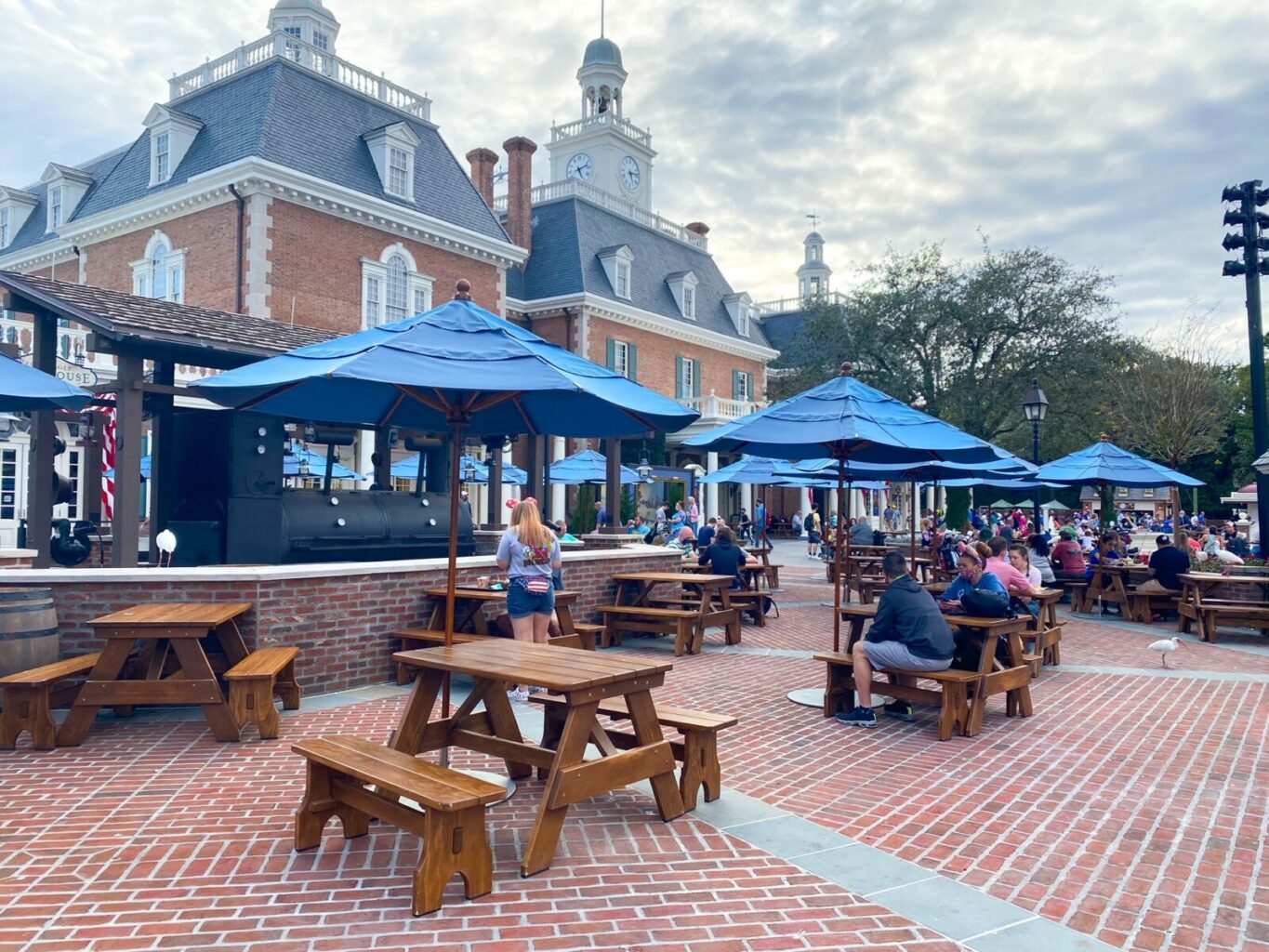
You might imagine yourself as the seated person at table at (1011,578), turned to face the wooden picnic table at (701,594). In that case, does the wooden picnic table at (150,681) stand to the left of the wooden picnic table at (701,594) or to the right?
left

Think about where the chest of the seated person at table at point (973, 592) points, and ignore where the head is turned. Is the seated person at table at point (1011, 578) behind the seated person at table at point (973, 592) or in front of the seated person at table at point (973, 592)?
behind

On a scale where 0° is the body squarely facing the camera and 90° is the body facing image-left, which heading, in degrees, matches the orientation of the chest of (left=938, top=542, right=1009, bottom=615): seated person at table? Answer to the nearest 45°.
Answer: approximately 45°

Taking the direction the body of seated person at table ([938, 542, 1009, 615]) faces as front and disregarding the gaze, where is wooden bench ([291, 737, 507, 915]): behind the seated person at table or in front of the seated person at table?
in front

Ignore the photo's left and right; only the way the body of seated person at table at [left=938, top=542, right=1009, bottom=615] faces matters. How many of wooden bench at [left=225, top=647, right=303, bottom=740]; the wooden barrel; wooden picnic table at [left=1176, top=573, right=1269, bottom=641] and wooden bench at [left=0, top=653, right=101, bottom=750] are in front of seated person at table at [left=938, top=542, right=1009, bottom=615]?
3

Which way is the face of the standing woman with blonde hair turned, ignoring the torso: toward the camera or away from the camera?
away from the camera

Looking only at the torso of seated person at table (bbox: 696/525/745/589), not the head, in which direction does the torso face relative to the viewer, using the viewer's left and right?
facing away from the viewer

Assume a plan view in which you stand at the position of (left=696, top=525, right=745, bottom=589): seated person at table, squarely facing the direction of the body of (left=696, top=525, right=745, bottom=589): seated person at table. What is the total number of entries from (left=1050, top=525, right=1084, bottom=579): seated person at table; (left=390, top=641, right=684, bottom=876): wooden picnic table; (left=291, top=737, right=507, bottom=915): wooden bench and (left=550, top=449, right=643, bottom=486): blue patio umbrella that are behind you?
2

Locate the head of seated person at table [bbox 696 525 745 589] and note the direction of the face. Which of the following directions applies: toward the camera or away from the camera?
away from the camera

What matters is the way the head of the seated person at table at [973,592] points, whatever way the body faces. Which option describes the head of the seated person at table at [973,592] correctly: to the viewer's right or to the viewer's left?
to the viewer's left

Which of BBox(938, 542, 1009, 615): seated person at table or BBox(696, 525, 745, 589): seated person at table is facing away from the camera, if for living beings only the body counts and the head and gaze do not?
BBox(696, 525, 745, 589): seated person at table

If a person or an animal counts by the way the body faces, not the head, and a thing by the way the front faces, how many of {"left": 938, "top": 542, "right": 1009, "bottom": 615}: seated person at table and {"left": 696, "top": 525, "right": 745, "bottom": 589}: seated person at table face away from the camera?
1

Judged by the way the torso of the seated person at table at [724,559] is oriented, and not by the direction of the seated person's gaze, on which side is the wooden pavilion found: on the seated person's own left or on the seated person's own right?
on the seated person's own left
